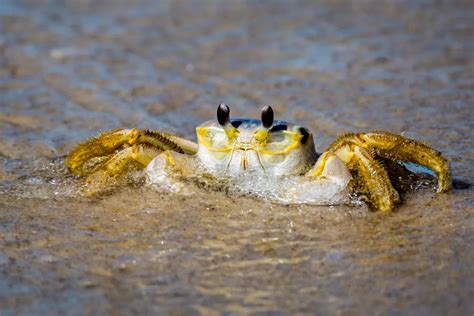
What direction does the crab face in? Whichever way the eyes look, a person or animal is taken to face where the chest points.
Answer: toward the camera
